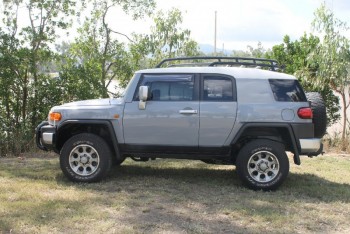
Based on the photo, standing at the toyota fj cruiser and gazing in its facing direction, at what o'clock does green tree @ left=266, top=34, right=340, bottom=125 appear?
The green tree is roughly at 4 o'clock from the toyota fj cruiser.

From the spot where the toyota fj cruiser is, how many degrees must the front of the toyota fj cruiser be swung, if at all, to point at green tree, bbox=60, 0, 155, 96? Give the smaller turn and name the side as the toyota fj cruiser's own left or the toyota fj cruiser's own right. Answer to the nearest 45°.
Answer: approximately 45° to the toyota fj cruiser's own right

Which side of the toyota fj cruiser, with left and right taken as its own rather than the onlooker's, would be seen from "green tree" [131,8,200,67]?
right

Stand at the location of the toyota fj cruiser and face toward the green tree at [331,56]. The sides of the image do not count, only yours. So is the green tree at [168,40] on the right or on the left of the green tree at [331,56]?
left

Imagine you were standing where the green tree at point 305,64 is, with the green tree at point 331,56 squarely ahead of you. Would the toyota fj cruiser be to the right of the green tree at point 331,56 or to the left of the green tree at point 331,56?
right

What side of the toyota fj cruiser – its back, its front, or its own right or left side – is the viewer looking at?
left
